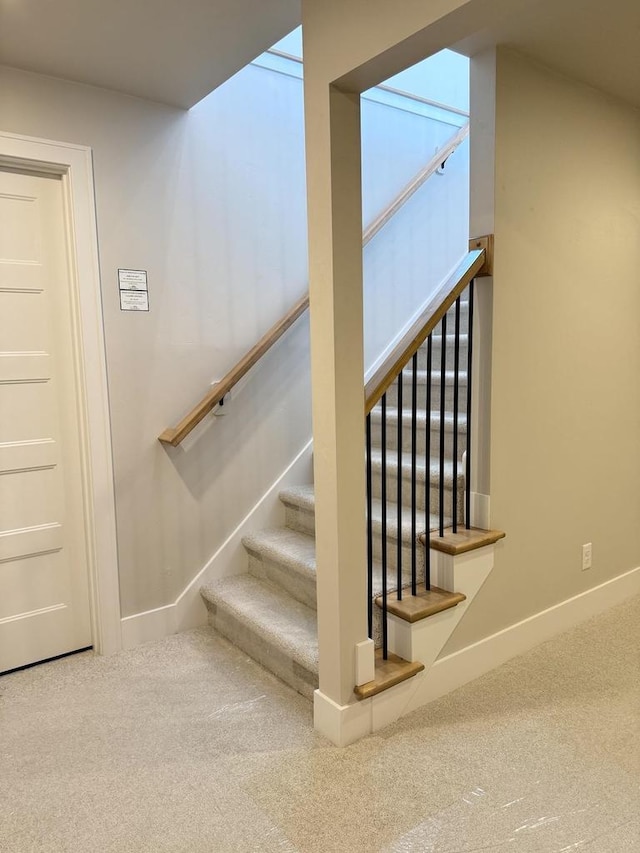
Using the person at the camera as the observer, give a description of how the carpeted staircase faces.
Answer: facing the viewer and to the left of the viewer

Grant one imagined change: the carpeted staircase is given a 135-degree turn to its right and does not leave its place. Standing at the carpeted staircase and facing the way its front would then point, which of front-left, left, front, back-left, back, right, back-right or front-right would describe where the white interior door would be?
left

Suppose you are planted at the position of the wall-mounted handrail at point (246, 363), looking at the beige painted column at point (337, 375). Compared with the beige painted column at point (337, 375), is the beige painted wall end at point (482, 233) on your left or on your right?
left
